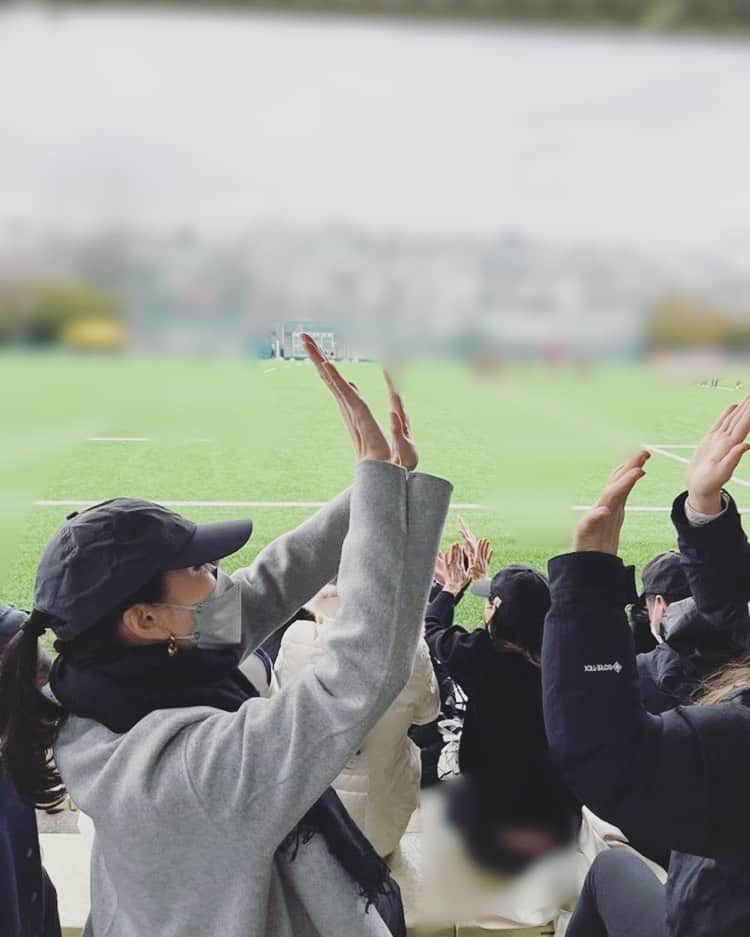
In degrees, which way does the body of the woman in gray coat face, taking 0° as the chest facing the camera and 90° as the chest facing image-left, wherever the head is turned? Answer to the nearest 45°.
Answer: approximately 270°

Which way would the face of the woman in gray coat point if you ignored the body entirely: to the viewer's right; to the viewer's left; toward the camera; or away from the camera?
to the viewer's right
